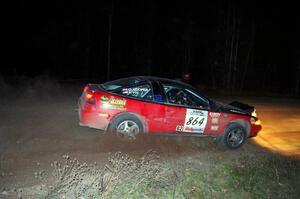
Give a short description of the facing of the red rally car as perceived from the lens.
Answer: facing to the right of the viewer
